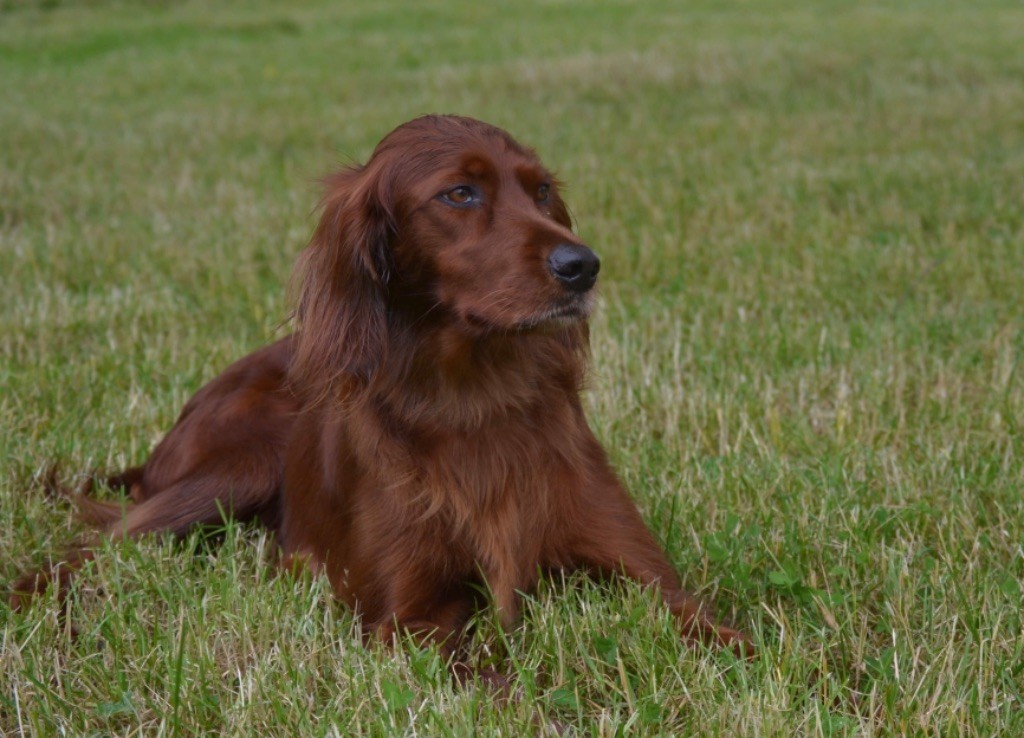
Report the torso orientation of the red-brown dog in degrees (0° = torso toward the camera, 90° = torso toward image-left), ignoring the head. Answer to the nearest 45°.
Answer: approximately 315°
